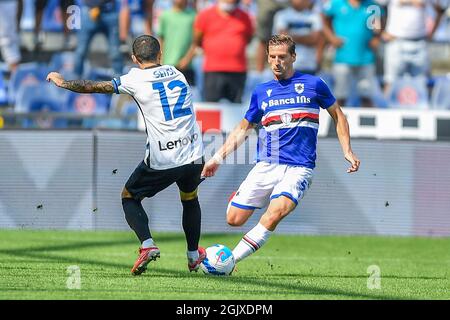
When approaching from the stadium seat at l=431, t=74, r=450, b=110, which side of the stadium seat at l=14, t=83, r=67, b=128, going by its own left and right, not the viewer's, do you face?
left

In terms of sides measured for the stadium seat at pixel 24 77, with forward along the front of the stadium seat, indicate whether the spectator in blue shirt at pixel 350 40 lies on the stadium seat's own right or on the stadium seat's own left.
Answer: on the stadium seat's own left

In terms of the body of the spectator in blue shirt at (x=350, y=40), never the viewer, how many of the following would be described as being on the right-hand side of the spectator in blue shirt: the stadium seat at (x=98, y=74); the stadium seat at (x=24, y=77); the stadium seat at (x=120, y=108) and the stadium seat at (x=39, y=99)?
4

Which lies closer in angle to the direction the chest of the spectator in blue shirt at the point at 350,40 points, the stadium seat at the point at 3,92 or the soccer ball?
the soccer ball

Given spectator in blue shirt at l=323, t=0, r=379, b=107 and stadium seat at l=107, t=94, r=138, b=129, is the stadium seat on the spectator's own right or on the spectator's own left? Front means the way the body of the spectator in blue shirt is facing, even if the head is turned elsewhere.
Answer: on the spectator's own right

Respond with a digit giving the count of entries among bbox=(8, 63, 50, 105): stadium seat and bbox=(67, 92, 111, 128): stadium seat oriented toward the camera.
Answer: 2

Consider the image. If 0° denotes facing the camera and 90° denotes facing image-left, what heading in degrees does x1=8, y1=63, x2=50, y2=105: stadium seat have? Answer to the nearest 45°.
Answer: approximately 0°

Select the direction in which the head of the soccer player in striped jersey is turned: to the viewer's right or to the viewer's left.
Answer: to the viewer's left
